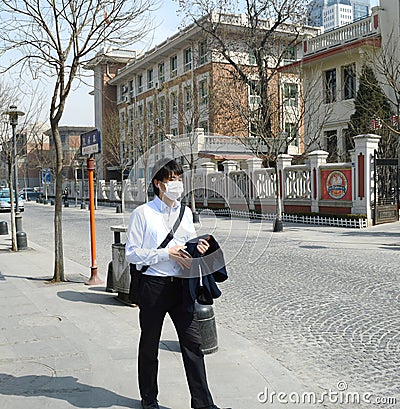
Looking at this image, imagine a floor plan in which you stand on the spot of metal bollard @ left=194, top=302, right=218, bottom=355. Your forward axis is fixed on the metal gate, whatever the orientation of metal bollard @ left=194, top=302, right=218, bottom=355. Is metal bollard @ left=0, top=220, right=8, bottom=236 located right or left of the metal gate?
left

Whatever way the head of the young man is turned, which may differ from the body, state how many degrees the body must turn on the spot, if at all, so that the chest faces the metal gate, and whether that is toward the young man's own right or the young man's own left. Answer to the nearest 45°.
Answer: approximately 90° to the young man's own left

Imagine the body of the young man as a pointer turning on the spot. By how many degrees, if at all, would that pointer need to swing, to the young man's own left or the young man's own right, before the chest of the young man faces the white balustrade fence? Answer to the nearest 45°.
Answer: approximately 135° to the young man's own left

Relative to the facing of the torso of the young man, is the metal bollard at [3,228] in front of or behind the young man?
behind

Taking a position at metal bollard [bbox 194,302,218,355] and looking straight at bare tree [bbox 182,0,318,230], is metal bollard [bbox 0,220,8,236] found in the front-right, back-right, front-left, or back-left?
front-left

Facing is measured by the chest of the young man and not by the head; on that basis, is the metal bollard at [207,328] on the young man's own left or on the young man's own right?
on the young man's own left

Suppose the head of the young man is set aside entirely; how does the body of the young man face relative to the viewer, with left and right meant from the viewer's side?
facing the viewer and to the right of the viewer

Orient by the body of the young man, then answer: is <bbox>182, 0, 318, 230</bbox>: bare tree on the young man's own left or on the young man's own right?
on the young man's own left
